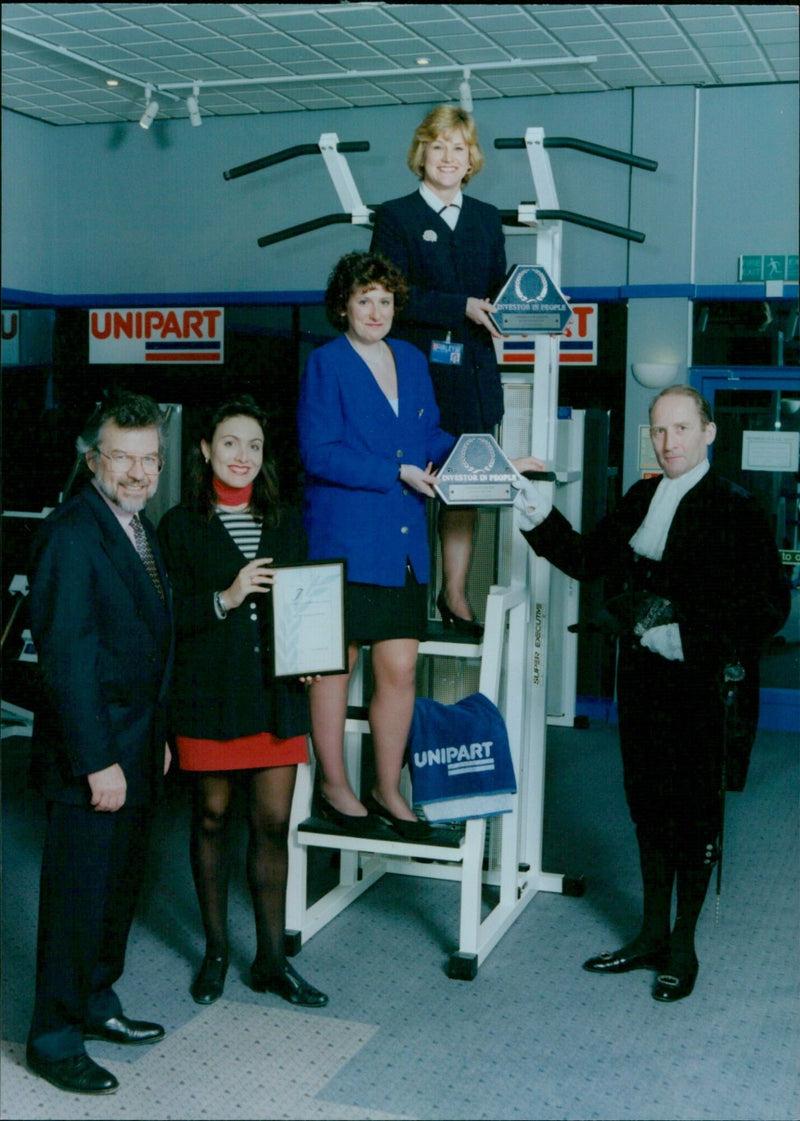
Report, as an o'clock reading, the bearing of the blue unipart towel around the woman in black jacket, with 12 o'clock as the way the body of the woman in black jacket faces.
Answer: The blue unipart towel is roughly at 8 o'clock from the woman in black jacket.

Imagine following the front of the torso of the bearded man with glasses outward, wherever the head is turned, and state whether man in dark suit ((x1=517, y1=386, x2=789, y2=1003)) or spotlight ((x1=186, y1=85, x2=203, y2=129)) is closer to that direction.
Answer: the man in dark suit

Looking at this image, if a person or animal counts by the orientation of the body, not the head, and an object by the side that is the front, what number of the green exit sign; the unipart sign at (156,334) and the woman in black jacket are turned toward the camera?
3

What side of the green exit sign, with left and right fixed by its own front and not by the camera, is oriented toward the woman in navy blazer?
front

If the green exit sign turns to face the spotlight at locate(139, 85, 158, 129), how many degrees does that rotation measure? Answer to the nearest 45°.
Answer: approximately 90° to its right

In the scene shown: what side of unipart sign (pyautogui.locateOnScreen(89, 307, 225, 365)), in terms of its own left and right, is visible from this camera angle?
front

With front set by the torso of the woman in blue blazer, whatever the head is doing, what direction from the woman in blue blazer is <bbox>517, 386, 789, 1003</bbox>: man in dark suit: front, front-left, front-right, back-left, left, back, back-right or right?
front-left

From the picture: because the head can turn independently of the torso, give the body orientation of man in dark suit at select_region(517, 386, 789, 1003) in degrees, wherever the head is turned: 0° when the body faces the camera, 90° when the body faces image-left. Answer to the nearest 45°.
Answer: approximately 45°
